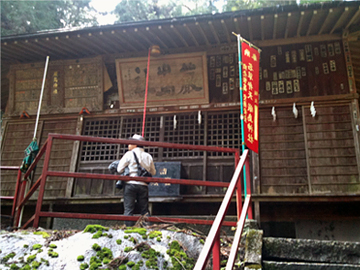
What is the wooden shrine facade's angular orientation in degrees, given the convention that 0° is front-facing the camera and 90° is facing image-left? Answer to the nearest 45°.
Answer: approximately 0°

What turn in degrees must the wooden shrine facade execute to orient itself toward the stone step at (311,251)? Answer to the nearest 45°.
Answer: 0° — it already faces it
